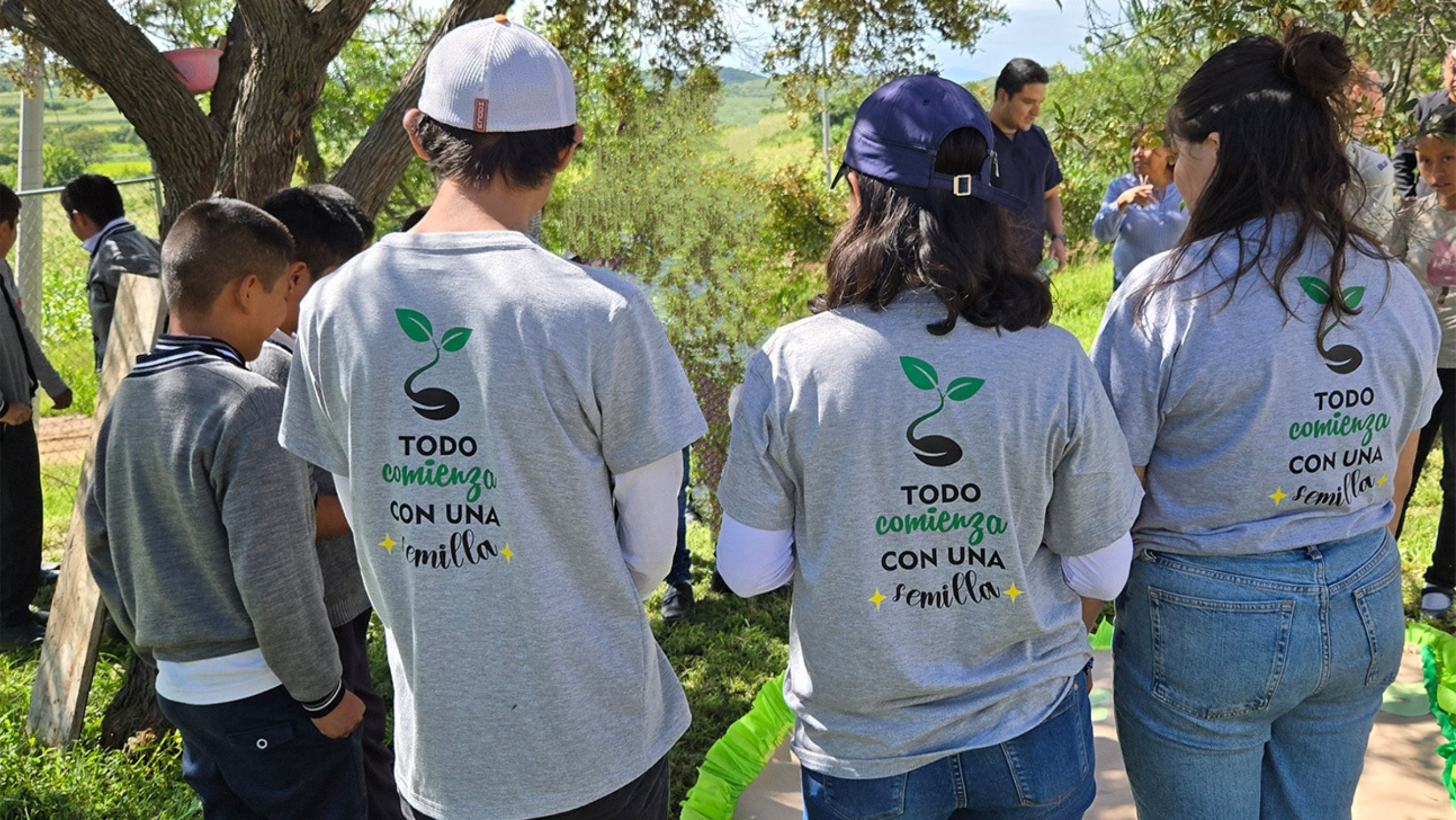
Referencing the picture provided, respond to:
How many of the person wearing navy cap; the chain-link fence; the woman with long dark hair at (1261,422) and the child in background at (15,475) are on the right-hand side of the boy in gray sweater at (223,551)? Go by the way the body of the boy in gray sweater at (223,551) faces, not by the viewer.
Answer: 2

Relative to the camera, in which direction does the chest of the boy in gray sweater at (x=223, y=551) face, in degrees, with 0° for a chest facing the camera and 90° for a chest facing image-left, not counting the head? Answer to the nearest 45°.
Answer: approximately 225°

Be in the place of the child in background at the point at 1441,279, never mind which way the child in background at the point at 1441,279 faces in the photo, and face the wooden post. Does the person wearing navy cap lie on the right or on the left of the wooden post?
left

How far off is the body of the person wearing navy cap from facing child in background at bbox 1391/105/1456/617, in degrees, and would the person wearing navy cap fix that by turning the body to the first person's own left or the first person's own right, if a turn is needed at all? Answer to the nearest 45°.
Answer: approximately 45° to the first person's own right

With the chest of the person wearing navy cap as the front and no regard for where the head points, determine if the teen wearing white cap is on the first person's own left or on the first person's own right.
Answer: on the first person's own left

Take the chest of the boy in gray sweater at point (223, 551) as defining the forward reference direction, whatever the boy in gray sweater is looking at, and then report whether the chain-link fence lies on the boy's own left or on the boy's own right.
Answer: on the boy's own left

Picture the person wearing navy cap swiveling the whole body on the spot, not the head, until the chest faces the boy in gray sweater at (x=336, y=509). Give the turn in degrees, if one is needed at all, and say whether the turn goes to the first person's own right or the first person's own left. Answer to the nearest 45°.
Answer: approximately 45° to the first person's own left

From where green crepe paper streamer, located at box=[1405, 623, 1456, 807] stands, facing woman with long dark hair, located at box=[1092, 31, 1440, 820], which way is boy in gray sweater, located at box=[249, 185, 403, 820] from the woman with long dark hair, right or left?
right

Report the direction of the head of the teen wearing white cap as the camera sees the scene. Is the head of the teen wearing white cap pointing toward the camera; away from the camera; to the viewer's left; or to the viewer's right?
away from the camera

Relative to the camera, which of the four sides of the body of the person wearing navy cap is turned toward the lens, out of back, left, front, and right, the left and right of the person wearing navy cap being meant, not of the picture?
back

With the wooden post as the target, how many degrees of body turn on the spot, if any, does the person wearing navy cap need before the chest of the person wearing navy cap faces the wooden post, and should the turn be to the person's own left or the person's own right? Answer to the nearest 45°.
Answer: approximately 45° to the person's own left

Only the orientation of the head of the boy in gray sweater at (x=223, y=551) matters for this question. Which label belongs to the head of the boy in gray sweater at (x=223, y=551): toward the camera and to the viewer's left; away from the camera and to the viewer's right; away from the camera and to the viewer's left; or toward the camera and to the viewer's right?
away from the camera and to the viewer's right

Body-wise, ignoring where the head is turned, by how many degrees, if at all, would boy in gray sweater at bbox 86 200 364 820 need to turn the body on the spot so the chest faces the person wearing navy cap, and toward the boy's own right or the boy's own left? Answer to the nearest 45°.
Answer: approximately 90° to the boy's own right
